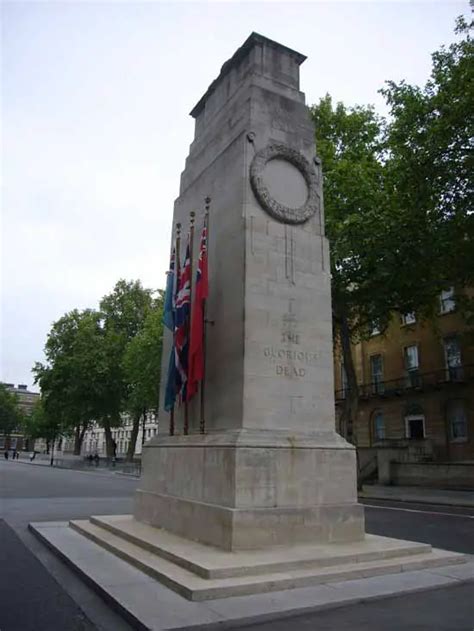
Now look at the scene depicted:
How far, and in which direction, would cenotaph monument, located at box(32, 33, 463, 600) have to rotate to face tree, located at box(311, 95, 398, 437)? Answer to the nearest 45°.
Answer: approximately 135° to its left

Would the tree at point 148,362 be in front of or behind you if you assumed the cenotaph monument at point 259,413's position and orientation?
behind

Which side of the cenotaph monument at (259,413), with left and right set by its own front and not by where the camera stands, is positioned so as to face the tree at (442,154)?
left

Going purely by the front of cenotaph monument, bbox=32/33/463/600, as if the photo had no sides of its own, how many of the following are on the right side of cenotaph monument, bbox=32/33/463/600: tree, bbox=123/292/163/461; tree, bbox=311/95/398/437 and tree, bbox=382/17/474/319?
0

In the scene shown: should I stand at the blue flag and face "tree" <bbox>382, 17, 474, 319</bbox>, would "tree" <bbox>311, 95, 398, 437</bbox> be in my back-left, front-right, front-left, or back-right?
front-left

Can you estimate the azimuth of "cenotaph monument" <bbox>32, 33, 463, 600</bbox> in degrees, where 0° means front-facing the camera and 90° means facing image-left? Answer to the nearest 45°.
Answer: approximately 315°

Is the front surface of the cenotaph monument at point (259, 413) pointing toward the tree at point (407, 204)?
no

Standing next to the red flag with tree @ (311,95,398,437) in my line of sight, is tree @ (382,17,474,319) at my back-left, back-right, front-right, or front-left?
front-right
